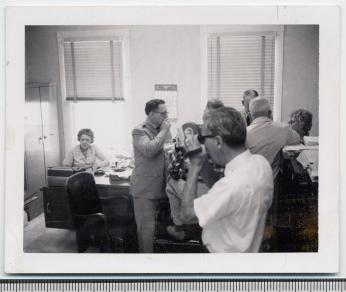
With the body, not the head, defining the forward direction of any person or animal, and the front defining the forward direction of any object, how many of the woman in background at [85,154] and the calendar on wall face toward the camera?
2
